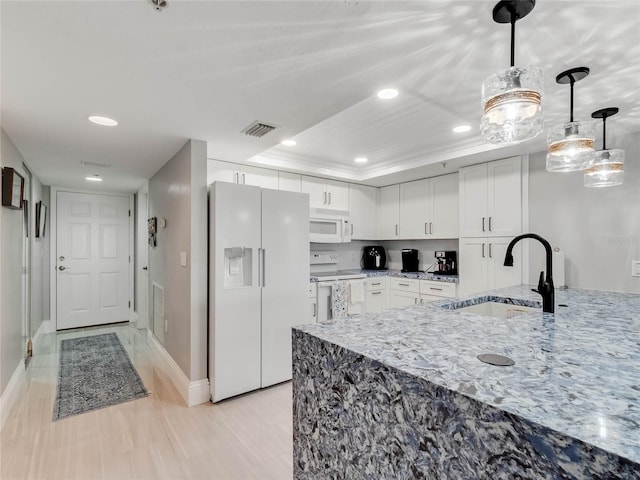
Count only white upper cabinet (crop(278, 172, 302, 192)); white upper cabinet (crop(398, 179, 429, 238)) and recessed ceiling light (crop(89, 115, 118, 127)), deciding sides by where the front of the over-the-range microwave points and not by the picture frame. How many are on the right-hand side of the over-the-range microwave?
2

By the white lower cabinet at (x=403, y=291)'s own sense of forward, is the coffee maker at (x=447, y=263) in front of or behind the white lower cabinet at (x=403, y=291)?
behind

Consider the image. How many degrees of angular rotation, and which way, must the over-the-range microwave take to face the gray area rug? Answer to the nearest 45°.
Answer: approximately 90° to its right

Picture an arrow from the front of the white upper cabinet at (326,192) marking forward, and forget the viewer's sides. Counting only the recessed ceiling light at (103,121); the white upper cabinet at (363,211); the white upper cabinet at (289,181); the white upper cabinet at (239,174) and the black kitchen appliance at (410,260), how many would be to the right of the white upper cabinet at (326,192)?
3

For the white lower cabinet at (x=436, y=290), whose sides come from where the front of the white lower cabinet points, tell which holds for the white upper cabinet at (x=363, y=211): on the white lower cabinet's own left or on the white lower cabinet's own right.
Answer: on the white lower cabinet's own right

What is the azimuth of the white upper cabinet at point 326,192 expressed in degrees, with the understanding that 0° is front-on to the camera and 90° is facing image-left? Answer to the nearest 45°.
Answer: approximately 315°

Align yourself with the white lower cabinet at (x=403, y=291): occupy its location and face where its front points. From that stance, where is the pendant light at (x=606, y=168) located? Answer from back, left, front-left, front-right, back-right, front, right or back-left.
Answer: left

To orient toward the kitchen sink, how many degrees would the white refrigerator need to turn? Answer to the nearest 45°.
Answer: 0° — it already faces it

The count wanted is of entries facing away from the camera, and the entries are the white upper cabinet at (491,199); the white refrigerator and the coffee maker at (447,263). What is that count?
0

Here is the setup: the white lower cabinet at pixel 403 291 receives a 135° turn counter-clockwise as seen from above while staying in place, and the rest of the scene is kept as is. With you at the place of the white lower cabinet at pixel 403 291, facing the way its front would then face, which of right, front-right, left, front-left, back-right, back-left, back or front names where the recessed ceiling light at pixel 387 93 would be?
right

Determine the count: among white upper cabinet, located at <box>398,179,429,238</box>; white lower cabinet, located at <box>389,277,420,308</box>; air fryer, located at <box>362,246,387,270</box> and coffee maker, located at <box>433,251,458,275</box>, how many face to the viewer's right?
0

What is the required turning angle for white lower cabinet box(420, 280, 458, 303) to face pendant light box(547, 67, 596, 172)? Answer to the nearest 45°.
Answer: approximately 45° to its left

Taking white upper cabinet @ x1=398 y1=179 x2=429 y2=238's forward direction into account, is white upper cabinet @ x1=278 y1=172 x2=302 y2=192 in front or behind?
in front

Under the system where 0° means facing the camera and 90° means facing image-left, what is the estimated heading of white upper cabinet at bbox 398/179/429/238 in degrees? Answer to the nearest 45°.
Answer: approximately 45°
